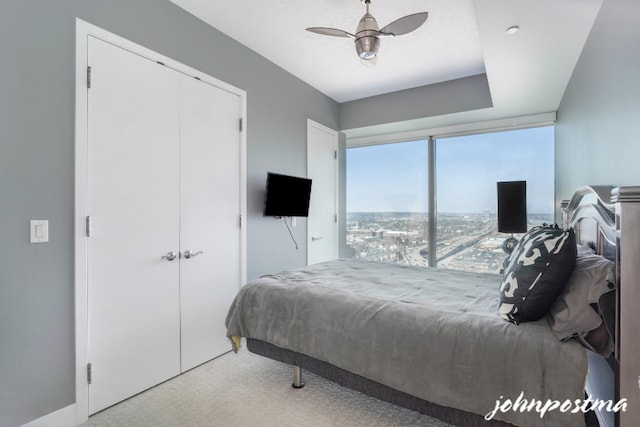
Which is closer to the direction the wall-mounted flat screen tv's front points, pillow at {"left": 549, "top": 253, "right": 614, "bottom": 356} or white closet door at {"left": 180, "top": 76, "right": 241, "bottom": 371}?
the pillow

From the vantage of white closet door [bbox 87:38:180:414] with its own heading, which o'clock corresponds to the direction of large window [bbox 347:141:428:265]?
The large window is roughly at 10 o'clock from the white closet door.

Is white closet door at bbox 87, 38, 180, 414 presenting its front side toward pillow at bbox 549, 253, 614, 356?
yes

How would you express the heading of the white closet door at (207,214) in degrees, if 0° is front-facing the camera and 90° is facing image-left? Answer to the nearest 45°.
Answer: approximately 315°

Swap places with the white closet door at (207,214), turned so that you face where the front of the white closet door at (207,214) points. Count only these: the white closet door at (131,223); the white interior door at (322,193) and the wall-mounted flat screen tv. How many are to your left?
2

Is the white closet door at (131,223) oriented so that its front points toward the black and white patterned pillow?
yes

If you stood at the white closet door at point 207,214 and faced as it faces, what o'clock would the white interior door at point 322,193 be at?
The white interior door is roughly at 9 o'clock from the white closet door.

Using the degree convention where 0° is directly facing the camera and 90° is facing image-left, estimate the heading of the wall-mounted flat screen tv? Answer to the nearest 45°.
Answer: approximately 315°
